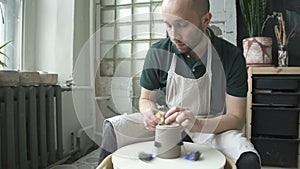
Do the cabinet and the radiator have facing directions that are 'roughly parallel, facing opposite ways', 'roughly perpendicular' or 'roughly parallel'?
roughly perpendicular

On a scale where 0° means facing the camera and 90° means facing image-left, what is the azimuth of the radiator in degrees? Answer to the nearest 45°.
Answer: approximately 315°
